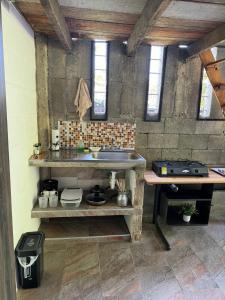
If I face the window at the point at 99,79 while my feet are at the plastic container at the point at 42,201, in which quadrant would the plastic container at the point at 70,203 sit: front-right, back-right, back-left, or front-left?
front-right

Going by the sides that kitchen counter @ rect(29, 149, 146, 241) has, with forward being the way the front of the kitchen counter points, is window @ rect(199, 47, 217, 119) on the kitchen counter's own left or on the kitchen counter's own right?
on the kitchen counter's own left

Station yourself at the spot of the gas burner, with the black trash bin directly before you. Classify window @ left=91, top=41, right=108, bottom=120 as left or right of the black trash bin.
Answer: right

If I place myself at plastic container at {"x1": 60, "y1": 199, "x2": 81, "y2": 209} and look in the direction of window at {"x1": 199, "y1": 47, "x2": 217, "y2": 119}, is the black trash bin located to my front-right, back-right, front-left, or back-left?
back-right

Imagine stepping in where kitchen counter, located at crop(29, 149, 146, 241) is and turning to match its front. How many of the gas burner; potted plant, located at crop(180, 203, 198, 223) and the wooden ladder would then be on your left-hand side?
3

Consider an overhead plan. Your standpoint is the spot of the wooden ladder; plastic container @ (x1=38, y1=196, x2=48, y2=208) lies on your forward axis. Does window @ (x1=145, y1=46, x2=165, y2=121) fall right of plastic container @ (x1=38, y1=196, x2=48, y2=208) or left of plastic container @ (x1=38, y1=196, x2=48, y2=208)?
right

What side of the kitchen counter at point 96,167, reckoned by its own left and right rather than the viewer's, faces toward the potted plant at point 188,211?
left

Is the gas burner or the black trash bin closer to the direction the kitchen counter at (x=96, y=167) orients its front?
the black trash bin

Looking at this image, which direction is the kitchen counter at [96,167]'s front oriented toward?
toward the camera

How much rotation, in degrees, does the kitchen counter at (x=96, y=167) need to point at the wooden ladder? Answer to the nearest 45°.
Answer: approximately 90° to its left

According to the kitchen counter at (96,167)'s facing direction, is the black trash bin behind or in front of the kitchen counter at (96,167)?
in front

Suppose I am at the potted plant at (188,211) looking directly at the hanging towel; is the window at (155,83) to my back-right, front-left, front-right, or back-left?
front-right
